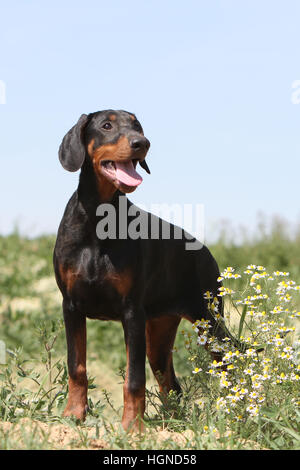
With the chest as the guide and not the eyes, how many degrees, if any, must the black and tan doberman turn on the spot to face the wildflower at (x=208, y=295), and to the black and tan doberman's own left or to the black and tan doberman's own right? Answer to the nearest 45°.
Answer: approximately 180°

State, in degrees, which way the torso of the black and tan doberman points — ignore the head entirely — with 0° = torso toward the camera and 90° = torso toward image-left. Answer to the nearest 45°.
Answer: approximately 45°
